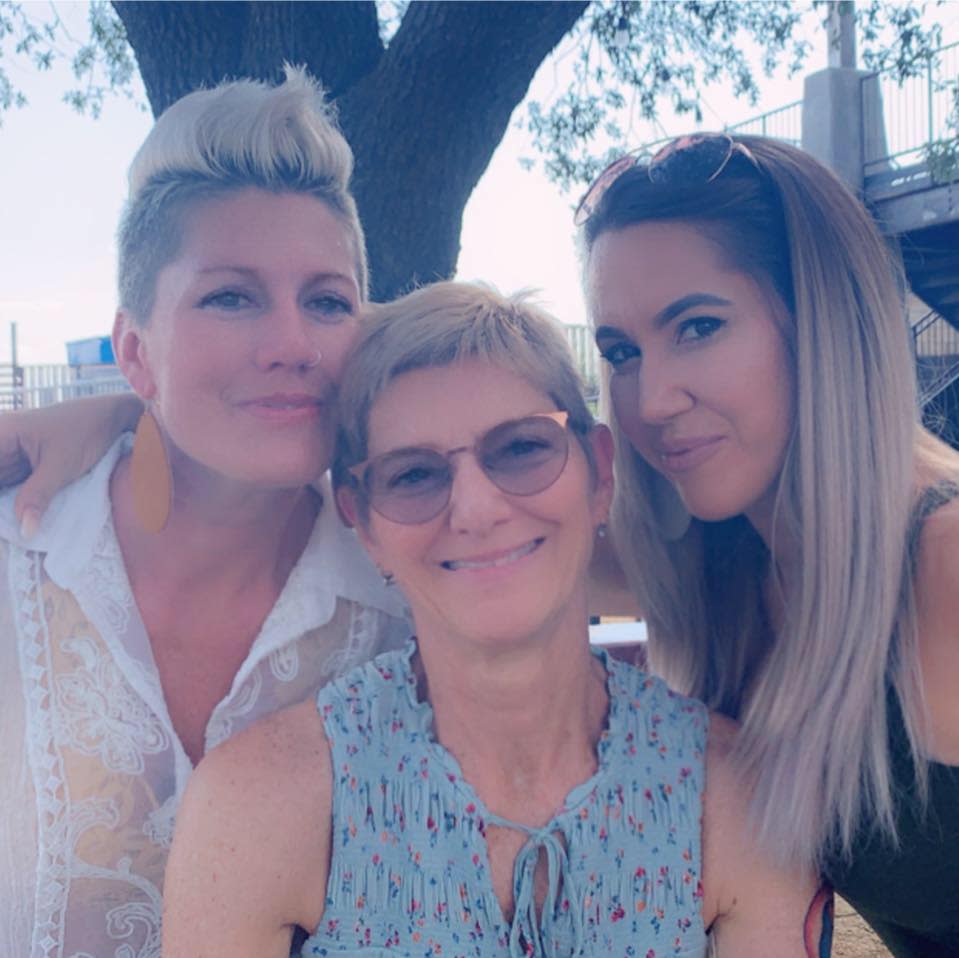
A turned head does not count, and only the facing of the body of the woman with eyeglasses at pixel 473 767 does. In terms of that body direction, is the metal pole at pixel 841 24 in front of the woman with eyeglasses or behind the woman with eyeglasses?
behind

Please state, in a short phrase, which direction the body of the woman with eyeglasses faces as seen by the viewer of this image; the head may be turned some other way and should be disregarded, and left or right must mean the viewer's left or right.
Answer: facing the viewer

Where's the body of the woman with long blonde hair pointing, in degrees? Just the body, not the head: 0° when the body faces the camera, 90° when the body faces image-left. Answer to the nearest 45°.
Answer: approximately 45°

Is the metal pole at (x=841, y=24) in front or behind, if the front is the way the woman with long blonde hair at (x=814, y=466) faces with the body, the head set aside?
behind

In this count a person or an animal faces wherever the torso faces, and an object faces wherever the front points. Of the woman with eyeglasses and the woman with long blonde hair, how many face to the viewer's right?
0

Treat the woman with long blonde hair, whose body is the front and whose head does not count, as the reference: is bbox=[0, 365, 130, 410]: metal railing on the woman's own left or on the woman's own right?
on the woman's own right

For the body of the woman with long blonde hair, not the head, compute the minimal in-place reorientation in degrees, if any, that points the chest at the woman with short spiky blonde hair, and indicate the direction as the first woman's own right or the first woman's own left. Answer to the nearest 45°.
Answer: approximately 45° to the first woman's own right

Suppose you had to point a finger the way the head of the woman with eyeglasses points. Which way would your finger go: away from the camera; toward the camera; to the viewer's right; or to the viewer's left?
toward the camera
